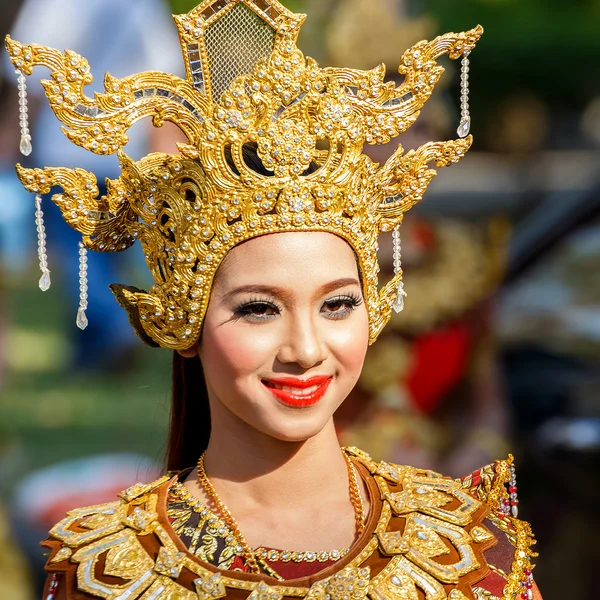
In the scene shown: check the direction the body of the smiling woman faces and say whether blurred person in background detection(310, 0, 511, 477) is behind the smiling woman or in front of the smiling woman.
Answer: behind

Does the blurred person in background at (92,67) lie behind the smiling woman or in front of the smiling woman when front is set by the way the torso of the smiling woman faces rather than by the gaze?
behind

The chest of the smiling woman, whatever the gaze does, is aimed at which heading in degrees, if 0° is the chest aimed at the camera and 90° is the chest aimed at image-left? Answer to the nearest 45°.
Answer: approximately 0°
